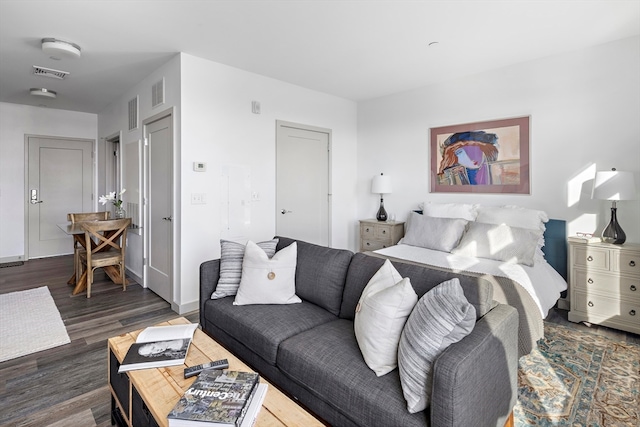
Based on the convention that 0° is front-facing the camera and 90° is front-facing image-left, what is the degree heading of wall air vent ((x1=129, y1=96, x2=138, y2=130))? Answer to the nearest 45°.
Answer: approximately 45°

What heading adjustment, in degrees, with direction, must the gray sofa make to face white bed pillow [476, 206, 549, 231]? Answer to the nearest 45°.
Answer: approximately 180°

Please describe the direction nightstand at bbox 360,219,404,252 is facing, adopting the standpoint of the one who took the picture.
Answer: facing the viewer and to the left of the viewer

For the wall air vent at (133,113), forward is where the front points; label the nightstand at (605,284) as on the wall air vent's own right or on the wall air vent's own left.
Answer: on the wall air vent's own left

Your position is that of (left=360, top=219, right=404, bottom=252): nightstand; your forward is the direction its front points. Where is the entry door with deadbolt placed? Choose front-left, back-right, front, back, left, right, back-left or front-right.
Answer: front-right

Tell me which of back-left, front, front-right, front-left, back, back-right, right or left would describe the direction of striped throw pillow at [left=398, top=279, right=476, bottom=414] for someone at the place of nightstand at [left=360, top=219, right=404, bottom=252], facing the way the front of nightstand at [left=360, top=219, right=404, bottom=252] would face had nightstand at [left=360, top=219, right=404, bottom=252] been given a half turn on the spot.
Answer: back-right

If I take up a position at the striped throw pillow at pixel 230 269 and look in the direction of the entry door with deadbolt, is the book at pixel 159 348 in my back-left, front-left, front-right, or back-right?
back-left

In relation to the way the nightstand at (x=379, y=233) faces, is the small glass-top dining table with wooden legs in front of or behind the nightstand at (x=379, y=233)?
in front

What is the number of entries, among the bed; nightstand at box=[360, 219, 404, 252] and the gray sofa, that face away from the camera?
0

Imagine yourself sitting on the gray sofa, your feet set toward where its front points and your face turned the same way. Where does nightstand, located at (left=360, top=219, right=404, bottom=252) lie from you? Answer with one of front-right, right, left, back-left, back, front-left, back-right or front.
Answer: back-right
